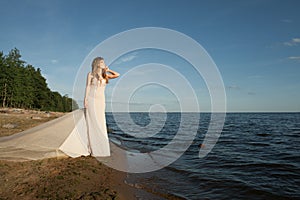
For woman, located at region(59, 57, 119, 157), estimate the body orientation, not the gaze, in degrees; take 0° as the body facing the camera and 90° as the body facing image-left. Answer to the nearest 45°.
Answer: approximately 315°
